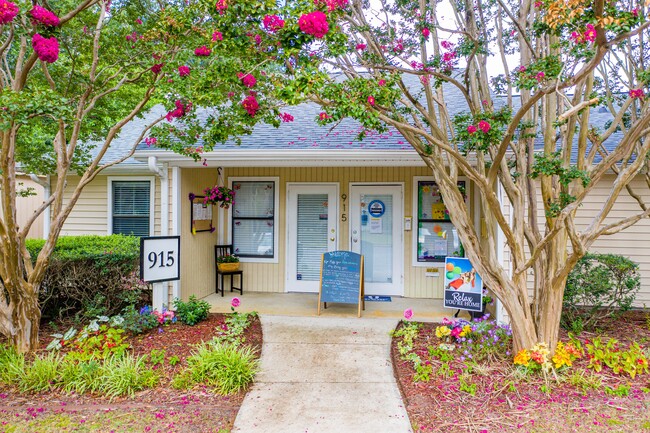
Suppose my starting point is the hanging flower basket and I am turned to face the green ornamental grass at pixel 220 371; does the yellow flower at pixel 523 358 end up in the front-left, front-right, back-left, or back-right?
front-left

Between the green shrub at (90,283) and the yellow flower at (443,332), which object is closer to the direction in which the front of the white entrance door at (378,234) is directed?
the yellow flower

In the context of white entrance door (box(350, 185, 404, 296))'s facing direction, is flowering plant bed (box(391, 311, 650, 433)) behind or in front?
in front

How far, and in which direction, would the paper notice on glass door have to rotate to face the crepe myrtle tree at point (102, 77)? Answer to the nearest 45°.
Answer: approximately 45° to its right

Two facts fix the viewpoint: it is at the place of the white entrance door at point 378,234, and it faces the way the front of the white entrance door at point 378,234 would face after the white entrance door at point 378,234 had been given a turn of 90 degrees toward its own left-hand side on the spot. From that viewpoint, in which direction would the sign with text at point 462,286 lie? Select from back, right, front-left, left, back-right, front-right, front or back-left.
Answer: front-right

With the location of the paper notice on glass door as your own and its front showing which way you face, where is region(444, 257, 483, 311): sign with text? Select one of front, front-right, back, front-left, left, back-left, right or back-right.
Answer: front-left

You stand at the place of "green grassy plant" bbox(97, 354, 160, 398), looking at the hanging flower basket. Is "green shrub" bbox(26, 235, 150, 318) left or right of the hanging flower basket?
left

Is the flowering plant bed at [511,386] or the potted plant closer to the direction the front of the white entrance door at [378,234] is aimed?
the flowering plant bed

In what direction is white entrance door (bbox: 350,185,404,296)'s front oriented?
toward the camera

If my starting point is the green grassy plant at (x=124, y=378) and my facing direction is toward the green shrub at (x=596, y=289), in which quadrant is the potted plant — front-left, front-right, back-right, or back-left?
front-left

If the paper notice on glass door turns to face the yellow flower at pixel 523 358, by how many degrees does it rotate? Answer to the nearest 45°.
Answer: approximately 45° to its left

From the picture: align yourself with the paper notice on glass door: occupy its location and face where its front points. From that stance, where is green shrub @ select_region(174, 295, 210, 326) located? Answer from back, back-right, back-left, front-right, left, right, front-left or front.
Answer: front-right

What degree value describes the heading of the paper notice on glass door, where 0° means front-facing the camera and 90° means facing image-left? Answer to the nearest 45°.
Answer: approximately 0°

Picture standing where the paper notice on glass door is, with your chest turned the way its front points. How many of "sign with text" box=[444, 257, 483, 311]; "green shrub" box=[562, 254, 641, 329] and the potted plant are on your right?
1

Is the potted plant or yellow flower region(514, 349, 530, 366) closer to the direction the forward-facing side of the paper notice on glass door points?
the yellow flower

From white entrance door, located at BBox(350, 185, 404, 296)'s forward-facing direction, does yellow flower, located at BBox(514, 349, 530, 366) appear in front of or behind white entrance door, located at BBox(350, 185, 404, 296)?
in front

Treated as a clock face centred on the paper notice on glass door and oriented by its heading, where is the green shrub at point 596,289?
The green shrub is roughly at 10 o'clock from the paper notice on glass door.
